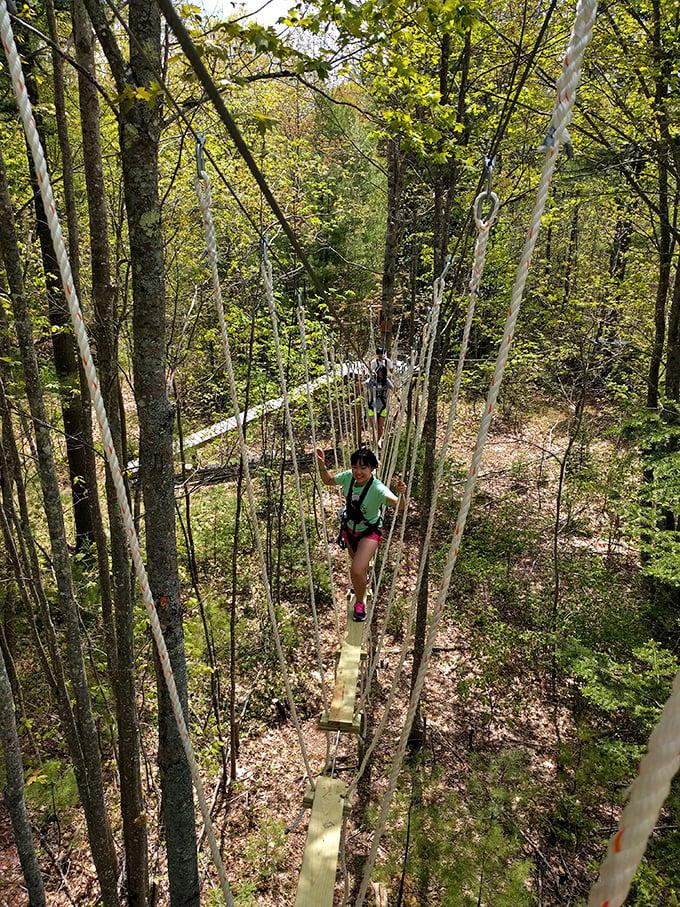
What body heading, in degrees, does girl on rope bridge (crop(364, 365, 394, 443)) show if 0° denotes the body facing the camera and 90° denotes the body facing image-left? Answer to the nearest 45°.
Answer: approximately 0°

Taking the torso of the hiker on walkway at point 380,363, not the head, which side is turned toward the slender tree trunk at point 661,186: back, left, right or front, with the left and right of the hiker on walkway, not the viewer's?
left

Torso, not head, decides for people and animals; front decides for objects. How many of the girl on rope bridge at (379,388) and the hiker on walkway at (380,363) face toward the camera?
2

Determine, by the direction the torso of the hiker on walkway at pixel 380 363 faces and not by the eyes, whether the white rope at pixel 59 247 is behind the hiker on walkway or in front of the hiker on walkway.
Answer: in front

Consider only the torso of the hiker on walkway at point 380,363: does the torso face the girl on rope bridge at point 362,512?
yes

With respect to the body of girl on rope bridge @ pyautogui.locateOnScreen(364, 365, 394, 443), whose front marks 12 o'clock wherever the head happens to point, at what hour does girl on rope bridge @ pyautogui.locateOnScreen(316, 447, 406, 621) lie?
girl on rope bridge @ pyautogui.locateOnScreen(316, 447, 406, 621) is roughly at 12 o'clock from girl on rope bridge @ pyautogui.locateOnScreen(364, 365, 394, 443).

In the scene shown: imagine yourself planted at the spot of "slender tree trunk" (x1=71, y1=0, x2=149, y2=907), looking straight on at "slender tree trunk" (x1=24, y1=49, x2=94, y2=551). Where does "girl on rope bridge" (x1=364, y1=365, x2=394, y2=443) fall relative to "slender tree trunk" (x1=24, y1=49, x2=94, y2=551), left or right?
right

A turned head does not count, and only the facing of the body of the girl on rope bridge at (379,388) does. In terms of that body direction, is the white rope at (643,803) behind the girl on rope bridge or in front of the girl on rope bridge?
in front

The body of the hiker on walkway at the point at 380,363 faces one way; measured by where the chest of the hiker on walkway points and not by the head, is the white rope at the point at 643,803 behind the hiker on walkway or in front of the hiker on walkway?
in front

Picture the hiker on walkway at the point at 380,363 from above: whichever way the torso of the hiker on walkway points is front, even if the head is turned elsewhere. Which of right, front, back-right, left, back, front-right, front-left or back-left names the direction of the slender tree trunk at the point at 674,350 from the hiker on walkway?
left
